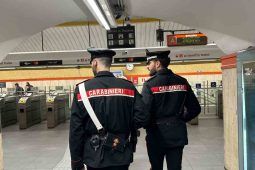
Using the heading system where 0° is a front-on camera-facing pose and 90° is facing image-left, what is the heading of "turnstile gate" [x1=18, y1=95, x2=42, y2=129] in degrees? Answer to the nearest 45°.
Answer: approximately 45°

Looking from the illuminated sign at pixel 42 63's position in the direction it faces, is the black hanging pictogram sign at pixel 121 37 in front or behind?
in front

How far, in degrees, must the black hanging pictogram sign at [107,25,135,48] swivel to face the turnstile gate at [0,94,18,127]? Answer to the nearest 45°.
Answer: approximately 135° to its right

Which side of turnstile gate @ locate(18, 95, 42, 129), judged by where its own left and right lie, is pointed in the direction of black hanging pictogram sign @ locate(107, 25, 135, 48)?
left

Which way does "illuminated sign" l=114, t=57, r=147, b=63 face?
toward the camera

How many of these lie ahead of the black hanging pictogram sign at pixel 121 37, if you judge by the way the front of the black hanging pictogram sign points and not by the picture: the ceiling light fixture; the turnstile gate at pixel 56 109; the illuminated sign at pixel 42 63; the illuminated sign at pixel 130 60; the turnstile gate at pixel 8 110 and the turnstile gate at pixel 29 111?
1

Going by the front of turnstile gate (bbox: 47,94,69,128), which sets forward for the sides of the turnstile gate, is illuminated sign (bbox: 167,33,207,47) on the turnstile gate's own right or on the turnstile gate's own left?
on the turnstile gate's own left

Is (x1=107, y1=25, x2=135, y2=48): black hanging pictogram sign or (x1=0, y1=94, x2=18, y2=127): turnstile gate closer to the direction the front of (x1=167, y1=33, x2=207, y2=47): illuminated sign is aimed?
the black hanging pictogram sign

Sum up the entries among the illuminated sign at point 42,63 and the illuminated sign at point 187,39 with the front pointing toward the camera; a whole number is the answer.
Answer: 2

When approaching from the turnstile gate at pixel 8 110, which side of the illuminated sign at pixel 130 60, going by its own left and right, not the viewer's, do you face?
right

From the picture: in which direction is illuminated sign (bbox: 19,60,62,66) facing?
toward the camera

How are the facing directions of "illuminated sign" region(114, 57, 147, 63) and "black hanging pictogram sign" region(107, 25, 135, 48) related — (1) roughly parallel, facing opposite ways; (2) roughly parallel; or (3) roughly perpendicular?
roughly parallel

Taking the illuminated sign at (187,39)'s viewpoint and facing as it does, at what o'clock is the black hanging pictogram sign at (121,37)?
The black hanging pictogram sign is roughly at 2 o'clock from the illuminated sign.

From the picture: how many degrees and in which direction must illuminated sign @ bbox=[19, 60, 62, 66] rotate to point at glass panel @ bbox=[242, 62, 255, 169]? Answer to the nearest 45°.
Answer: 0° — it already faces it

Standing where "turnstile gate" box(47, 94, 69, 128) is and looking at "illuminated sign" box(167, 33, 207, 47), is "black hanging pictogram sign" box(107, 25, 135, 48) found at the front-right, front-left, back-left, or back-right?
front-right
